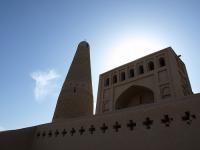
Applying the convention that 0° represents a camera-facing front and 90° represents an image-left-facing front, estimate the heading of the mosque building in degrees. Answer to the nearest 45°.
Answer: approximately 45°
